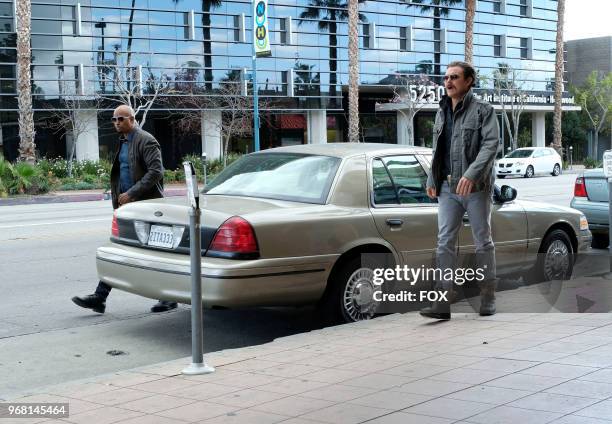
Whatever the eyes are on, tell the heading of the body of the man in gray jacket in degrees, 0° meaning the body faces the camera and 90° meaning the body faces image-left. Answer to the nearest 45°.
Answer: approximately 45°

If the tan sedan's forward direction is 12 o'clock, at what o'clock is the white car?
The white car is roughly at 11 o'clock from the tan sedan.

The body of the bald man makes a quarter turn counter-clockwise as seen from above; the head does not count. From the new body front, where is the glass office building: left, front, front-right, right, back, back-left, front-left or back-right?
back-left

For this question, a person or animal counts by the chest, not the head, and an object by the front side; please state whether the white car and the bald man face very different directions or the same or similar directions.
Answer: same or similar directions

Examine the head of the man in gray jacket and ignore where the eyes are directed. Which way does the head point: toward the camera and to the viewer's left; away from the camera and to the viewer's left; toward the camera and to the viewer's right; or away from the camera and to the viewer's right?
toward the camera and to the viewer's left

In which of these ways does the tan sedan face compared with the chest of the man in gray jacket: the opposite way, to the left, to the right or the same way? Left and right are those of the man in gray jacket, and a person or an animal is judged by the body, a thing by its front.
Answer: the opposite way

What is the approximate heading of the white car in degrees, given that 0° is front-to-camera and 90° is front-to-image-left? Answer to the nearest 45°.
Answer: approximately 45°

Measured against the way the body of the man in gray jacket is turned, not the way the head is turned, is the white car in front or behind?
behind

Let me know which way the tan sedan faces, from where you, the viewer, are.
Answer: facing away from the viewer and to the right of the viewer

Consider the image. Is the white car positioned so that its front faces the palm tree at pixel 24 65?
yes

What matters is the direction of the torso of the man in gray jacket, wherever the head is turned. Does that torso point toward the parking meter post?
yes

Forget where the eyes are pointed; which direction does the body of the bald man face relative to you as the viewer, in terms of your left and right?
facing the viewer and to the left of the viewer

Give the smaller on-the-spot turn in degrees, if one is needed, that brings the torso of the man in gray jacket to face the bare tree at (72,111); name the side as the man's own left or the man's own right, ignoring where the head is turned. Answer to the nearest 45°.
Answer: approximately 90° to the man's own right

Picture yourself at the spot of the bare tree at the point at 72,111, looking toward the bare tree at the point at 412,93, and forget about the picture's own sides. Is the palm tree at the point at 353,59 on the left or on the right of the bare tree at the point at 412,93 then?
right
